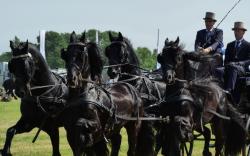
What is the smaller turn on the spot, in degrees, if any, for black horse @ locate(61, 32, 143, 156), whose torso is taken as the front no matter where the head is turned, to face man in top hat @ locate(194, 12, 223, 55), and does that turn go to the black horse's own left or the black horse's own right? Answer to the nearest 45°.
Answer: approximately 180°

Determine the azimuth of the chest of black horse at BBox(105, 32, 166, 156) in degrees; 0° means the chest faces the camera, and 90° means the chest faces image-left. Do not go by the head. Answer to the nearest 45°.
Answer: approximately 45°

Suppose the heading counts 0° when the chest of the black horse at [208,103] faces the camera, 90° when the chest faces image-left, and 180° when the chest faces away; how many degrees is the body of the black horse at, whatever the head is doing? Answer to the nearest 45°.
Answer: approximately 45°

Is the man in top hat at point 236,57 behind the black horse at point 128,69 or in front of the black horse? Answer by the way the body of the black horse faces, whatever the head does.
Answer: behind

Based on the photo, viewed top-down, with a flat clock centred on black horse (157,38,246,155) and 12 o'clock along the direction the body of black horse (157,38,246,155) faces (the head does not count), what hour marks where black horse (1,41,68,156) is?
black horse (1,41,68,156) is roughly at 1 o'clock from black horse (157,38,246,155).

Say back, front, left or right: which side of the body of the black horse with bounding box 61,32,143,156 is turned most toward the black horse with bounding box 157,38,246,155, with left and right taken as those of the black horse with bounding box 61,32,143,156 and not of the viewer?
back

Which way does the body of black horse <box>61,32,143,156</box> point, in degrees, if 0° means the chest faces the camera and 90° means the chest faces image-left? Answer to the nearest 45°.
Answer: approximately 45°

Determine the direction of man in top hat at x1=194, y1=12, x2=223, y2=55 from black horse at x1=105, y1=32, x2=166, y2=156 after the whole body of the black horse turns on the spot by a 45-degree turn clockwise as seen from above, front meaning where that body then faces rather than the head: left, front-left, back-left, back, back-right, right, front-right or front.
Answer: back

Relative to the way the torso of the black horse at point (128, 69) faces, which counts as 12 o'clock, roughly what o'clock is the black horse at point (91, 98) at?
the black horse at point (91, 98) is roughly at 11 o'clock from the black horse at point (128, 69).

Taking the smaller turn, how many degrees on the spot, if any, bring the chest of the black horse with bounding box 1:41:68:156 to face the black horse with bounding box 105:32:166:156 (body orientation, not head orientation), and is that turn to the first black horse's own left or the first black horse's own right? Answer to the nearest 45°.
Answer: approximately 135° to the first black horse's own left
